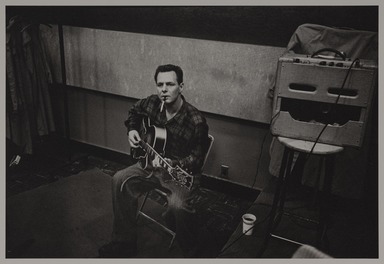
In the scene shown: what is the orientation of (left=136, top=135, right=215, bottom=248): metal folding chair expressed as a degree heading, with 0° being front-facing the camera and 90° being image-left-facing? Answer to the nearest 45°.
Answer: approximately 45°

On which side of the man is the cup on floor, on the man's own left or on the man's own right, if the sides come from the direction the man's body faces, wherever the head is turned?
on the man's own left

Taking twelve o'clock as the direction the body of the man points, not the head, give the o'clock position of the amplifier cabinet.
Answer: The amplifier cabinet is roughly at 8 o'clock from the man.
